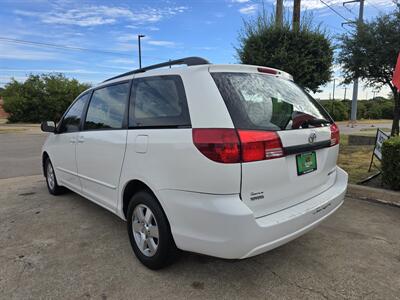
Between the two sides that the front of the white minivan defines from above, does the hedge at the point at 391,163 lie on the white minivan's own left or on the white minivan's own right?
on the white minivan's own right

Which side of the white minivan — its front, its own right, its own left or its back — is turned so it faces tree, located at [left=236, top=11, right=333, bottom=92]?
right

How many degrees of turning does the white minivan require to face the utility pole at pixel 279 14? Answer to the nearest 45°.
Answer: approximately 45° to its right

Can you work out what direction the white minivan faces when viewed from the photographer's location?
facing away from the viewer and to the left of the viewer

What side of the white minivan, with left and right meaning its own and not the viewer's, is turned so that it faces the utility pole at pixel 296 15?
right

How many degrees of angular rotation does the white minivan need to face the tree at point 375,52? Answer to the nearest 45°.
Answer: approximately 90° to its right

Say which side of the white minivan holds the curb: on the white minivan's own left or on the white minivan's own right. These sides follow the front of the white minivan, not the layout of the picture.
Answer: on the white minivan's own right

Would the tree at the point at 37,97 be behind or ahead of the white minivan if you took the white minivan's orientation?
ahead

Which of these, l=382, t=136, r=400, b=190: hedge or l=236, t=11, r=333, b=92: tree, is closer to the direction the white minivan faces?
the tree
